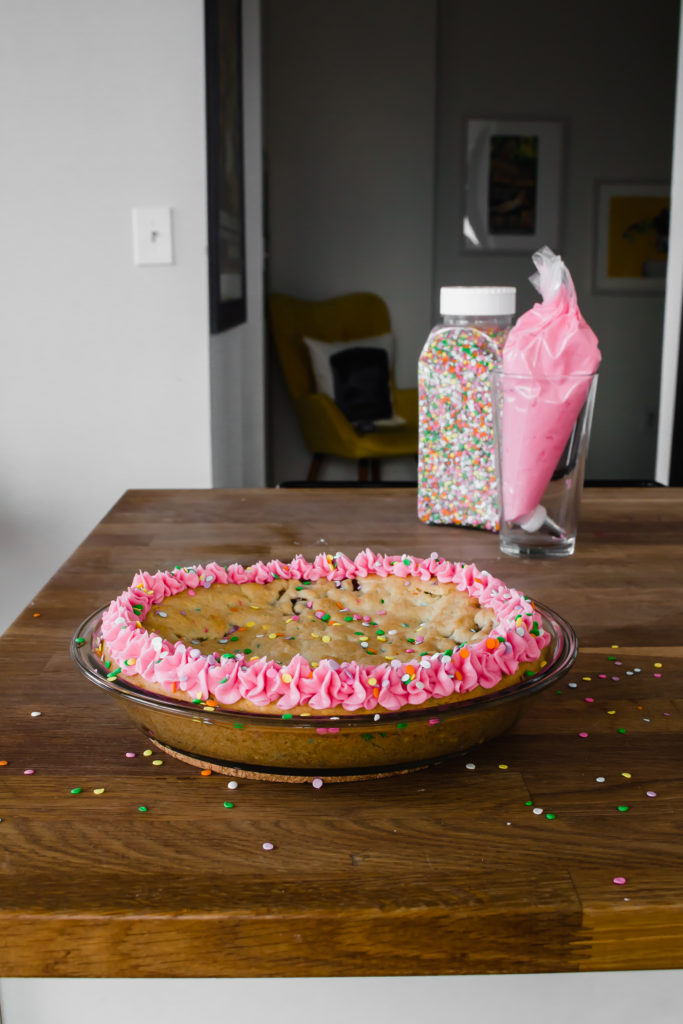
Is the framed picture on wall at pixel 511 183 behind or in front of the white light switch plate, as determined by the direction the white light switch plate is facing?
behind

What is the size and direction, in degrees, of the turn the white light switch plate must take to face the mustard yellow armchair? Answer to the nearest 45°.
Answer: approximately 180°

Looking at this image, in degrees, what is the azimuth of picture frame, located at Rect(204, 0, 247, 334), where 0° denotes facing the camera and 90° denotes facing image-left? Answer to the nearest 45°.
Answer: approximately 270°

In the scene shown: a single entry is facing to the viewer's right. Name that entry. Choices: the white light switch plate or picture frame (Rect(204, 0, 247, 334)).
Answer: the picture frame

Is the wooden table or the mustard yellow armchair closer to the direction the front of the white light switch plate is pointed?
the wooden table

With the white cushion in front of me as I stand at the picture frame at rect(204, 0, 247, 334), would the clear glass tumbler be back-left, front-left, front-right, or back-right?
back-right

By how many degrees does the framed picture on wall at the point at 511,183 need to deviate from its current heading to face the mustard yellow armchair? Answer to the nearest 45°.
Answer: approximately 45° to its right

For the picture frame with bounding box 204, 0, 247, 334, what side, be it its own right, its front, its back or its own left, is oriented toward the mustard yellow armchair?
left

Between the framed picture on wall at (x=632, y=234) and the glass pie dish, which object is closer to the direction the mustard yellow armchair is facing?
the glass pie dish

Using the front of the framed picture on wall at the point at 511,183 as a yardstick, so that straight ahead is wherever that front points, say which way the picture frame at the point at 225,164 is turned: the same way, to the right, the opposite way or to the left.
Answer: to the left

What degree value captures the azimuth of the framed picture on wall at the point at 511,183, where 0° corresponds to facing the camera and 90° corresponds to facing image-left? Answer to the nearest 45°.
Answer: approximately 0°
